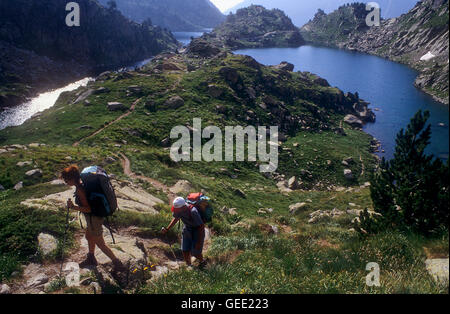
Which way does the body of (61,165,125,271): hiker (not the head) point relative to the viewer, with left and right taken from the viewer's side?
facing to the left of the viewer

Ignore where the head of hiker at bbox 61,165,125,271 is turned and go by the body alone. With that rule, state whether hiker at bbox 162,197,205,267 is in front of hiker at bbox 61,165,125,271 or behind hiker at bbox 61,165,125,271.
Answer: behind
